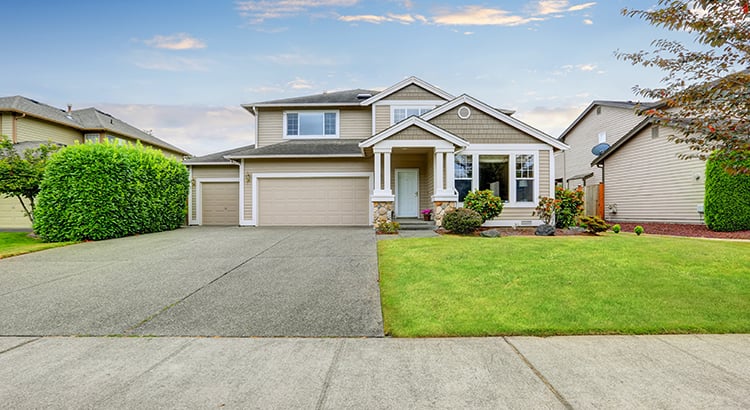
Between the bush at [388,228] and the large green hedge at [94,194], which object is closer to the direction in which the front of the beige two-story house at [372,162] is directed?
the bush

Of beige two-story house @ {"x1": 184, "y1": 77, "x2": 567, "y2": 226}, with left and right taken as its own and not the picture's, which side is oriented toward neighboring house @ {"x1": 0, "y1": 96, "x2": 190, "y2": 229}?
right

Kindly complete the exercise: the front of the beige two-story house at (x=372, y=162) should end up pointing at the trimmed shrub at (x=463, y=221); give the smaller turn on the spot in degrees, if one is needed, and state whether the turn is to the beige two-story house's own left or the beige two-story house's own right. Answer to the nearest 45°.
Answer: approximately 45° to the beige two-story house's own left

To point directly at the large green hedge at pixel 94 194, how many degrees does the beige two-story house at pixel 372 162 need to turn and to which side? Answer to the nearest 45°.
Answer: approximately 45° to its right

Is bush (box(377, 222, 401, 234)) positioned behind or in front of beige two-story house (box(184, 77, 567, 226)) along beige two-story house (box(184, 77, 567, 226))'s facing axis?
in front

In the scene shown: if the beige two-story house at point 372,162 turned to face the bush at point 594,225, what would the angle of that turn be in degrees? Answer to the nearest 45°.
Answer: approximately 45° to its left

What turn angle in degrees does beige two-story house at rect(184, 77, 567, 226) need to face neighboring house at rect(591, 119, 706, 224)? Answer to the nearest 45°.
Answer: approximately 90° to its left

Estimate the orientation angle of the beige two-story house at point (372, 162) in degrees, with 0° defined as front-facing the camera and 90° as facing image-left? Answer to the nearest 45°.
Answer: approximately 0°

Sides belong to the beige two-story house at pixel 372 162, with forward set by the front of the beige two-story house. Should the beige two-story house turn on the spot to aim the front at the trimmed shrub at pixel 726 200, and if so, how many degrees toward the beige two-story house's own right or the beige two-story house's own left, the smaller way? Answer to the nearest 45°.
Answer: approximately 90° to the beige two-story house's own left
